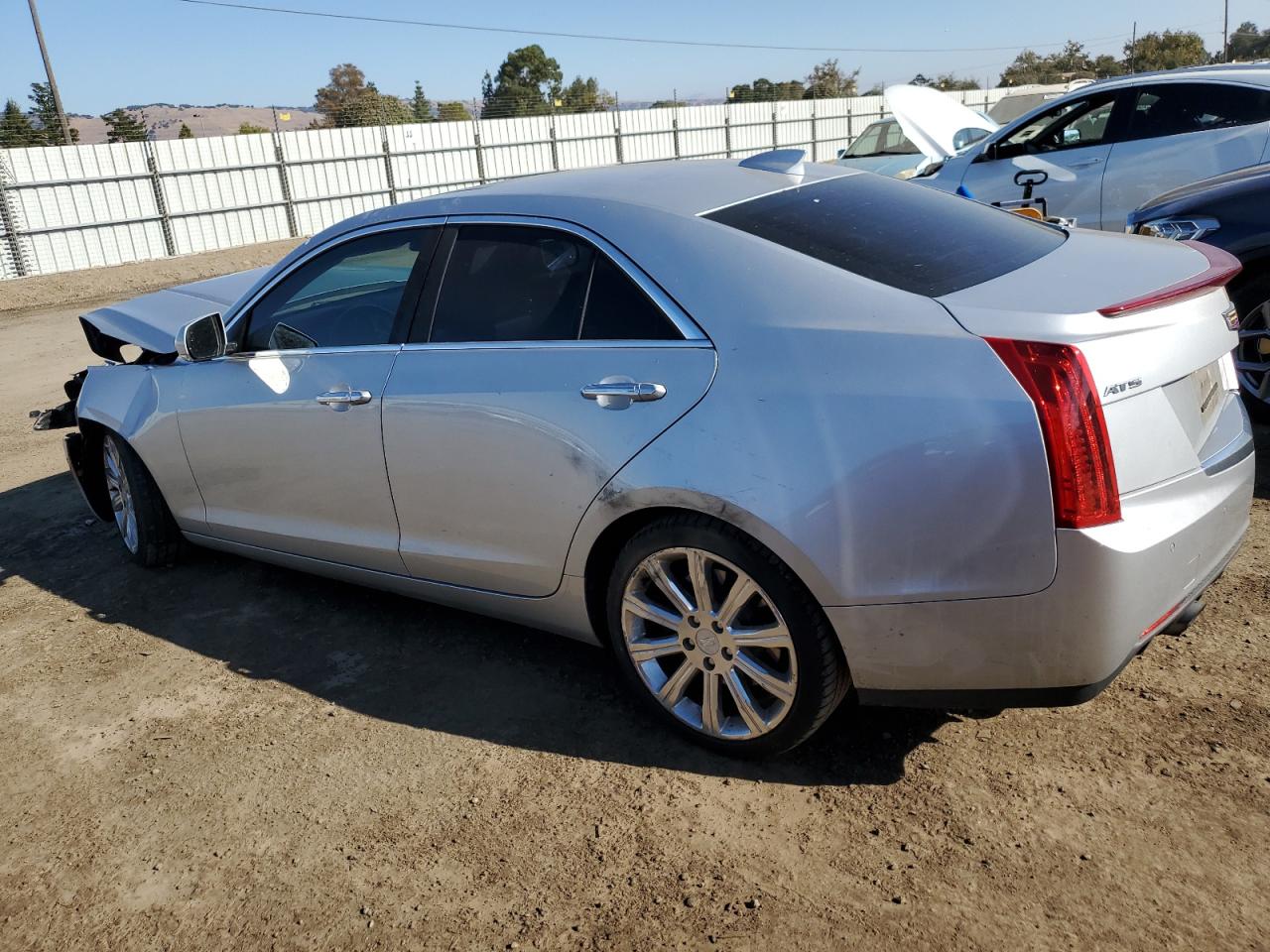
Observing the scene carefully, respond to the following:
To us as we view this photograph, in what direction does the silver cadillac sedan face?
facing away from the viewer and to the left of the viewer

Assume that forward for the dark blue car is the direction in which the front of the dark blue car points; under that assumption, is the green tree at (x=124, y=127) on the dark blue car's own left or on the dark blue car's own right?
on the dark blue car's own right

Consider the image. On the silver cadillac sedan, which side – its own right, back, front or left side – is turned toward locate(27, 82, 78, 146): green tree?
front

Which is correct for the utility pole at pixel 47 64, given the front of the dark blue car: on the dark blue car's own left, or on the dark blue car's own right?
on the dark blue car's own right

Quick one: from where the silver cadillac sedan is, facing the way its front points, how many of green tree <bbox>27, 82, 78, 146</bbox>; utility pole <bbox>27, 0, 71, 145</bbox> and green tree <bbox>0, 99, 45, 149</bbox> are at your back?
0

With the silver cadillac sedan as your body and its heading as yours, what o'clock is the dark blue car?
The dark blue car is roughly at 3 o'clock from the silver cadillac sedan.

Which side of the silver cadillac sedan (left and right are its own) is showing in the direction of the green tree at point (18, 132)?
front

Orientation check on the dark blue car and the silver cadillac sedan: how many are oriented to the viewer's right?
0

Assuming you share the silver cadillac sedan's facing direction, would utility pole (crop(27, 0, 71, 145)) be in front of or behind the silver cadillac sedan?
in front

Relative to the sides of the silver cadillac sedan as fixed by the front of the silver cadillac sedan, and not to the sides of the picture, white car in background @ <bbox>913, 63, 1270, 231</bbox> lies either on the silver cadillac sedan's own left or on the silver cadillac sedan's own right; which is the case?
on the silver cadillac sedan's own right
